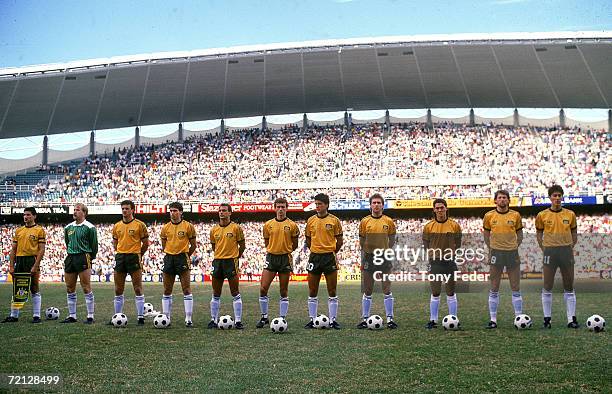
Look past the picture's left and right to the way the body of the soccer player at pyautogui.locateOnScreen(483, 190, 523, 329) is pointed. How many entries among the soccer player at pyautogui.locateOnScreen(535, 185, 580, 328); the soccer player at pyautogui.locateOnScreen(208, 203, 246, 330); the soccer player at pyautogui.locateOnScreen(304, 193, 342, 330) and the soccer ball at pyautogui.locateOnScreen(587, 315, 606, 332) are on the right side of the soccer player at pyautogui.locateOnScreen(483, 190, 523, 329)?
2

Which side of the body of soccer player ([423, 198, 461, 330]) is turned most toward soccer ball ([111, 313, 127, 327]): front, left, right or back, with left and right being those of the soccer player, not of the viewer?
right

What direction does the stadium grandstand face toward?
toward the camera

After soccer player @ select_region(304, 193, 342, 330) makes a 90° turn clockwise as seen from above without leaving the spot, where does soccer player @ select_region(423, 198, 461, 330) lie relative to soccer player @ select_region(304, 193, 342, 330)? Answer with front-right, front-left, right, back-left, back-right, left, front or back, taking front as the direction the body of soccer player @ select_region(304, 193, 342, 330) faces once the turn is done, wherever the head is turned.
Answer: back

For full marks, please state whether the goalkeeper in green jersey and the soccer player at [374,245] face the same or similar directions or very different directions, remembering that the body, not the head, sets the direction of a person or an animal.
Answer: same or similar directions

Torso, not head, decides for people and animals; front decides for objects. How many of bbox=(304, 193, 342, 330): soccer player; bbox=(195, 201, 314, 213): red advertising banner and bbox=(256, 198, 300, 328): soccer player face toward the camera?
3

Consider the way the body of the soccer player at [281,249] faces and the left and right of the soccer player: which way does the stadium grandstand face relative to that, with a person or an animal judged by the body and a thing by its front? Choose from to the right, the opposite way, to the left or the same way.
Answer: the same way

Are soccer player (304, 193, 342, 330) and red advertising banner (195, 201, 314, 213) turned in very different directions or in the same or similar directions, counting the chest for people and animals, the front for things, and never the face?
same or similar directions

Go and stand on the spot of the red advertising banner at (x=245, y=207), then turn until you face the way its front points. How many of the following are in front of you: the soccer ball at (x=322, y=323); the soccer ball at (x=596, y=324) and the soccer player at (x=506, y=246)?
3

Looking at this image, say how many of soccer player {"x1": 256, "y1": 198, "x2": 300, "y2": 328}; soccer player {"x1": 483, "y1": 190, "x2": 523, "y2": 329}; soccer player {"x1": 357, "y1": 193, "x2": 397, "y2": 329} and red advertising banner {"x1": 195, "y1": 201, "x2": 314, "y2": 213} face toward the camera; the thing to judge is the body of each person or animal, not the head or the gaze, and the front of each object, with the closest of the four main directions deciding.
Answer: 4

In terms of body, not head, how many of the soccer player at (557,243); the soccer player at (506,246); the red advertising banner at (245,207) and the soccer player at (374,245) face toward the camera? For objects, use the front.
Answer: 4

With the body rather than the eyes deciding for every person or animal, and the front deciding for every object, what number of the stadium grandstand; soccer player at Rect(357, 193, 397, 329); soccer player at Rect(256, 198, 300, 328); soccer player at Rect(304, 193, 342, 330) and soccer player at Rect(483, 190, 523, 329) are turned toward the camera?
5

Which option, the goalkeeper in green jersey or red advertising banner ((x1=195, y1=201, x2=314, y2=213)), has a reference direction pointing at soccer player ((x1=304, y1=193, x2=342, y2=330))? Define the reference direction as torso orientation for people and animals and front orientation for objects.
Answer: the red advertising banner

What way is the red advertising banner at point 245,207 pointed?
toward the camera

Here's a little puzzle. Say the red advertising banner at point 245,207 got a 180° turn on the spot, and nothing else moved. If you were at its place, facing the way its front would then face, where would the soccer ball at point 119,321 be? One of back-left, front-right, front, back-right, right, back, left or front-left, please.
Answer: back

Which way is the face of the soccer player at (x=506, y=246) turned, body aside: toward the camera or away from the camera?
toward the camera

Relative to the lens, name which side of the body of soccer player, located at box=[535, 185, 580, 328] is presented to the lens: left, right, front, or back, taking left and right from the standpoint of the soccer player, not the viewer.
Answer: front

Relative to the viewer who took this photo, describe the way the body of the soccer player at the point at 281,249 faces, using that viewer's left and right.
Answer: facing the viewer

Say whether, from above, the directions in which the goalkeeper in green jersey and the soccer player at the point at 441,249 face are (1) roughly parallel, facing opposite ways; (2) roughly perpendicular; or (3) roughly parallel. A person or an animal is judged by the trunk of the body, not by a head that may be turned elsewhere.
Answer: roughly parallel

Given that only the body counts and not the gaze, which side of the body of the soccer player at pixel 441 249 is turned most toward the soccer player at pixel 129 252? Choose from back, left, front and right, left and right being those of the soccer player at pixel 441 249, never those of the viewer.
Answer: right
